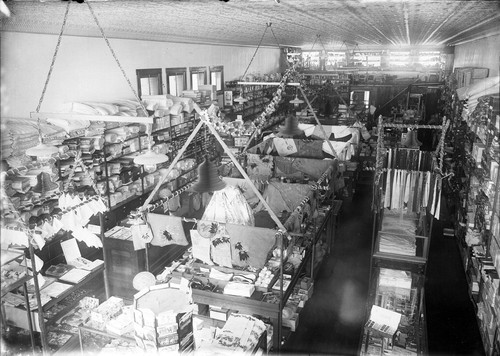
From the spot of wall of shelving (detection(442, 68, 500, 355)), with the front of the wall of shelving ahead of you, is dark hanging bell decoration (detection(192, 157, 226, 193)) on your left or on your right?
on your left

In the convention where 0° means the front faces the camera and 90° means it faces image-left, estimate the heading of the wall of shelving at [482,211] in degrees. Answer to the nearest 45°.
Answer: approximately 90°

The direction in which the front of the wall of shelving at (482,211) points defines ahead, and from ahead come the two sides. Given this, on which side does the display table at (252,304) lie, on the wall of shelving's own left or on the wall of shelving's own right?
on the wall of shelving's own left

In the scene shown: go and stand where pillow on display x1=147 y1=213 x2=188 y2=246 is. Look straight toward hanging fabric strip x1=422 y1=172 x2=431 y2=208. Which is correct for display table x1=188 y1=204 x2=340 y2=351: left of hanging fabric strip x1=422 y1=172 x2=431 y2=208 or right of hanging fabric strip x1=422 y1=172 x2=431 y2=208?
right

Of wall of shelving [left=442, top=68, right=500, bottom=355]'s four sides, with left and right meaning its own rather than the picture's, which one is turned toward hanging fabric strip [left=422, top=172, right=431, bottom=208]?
front

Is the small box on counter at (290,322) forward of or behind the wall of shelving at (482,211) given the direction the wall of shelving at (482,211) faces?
forward

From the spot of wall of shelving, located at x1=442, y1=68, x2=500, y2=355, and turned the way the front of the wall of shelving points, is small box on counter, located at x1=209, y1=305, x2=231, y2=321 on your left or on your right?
on your left

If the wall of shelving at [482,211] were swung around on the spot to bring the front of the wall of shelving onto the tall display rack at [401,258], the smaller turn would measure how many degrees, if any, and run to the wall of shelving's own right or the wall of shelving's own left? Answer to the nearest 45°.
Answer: approximately 45° to the wall of shelving's own left

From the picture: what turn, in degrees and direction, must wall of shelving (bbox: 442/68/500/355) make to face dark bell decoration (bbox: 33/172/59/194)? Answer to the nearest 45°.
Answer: approximately 45° to its left
